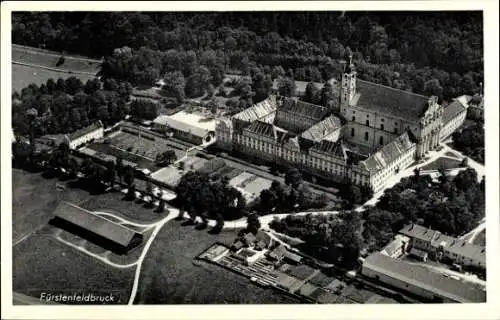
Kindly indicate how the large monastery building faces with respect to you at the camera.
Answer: facing the viewer and to the right of the viewer

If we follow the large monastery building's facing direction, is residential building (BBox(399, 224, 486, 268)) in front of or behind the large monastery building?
in front

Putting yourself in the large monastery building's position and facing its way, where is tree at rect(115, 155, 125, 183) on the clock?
The tree is roughly at 4 o'clock from the large monastery building.

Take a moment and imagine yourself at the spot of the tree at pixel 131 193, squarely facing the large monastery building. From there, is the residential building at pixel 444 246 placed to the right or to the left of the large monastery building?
right

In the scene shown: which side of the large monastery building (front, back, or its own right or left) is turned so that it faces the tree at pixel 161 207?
right

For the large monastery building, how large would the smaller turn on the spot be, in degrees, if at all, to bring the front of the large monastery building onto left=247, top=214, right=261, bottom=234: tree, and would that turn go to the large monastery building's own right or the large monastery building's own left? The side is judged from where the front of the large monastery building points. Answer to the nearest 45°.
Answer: approximately 90° to the large monastery building's own right

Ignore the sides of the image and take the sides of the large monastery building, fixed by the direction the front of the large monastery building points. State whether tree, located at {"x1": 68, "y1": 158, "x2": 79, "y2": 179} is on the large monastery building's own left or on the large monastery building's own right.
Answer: on the large monastery building's own right
